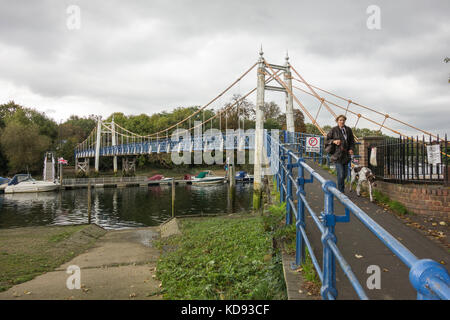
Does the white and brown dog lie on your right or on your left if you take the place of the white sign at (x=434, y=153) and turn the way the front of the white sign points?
on your right

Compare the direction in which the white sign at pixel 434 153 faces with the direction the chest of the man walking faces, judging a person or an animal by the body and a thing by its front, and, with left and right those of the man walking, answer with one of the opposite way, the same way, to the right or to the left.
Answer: the same way

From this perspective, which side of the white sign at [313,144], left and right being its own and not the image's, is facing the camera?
front

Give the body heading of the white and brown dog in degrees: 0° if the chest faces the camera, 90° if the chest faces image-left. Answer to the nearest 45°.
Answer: approximately 315°

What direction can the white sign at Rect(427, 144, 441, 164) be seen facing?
toward the camera

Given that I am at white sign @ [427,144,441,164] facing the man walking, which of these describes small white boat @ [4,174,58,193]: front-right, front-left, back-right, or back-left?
front-right

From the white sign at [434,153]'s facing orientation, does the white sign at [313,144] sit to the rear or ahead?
to the rear

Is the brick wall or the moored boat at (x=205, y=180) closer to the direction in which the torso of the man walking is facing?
the brick wall
